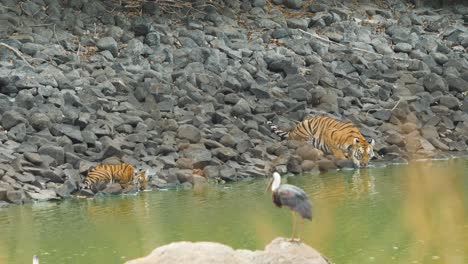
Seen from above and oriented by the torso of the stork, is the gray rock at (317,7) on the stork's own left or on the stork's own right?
on the stork's own right

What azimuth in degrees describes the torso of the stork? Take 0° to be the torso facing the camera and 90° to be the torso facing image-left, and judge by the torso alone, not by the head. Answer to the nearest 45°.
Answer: approximately 90°

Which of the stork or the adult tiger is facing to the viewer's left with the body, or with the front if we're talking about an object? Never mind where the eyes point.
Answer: the stork

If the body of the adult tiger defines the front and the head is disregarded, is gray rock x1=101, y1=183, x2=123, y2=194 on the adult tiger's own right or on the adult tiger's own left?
on the adult tiger's own right

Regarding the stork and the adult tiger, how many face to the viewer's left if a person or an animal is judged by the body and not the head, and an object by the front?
1
